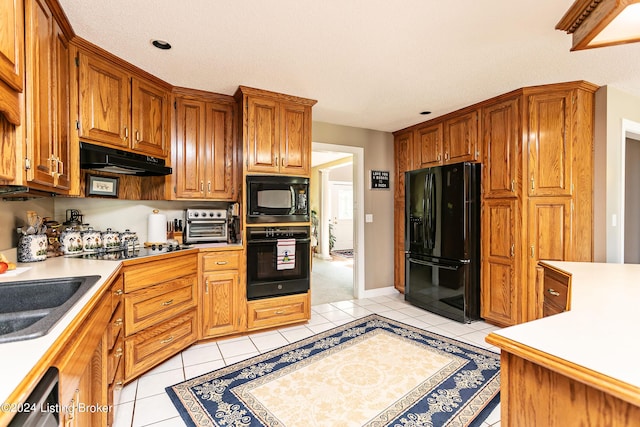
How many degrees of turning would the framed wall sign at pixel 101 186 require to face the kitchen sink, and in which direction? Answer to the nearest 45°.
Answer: approximately 45° to its right

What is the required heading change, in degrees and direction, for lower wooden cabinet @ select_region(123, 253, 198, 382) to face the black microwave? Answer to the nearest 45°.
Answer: approximately 45° to its left

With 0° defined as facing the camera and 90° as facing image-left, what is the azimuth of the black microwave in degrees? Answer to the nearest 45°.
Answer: approximately 0°

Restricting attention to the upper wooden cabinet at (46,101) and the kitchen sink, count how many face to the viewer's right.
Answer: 2

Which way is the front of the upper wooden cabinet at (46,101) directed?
to the viewer's right

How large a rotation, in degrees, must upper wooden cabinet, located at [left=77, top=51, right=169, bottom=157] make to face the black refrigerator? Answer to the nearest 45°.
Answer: approximately 45° to its left

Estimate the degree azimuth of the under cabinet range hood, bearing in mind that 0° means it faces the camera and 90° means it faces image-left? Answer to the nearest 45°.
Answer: approximately 315°
